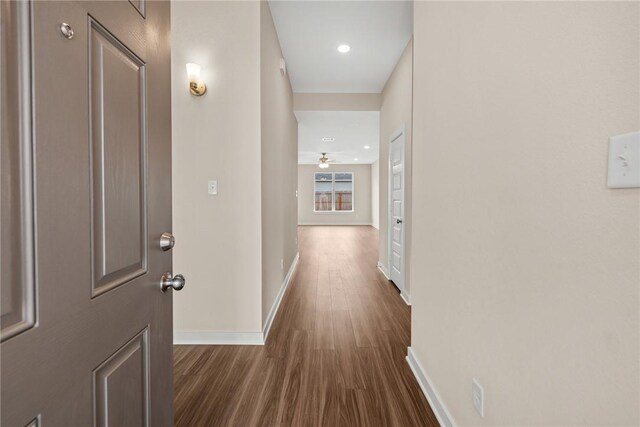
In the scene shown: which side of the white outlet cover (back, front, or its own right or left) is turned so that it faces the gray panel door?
front

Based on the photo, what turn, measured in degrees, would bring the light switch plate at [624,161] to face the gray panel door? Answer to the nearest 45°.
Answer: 0° — it already faces it

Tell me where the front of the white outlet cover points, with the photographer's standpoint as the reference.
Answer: facing the viewer and to the left of the viewer

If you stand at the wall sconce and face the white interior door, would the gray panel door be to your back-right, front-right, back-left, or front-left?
back-right

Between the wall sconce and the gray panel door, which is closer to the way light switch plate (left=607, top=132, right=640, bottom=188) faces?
the gray panel door

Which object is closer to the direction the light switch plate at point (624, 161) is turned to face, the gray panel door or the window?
the gray panel door

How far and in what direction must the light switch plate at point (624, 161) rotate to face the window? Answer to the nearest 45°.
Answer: approximately 90° to its right

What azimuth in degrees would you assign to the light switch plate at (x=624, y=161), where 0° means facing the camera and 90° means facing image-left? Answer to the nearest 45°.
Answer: approximately 45°

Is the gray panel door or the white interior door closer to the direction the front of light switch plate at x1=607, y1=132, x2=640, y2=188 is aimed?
the gray panel door

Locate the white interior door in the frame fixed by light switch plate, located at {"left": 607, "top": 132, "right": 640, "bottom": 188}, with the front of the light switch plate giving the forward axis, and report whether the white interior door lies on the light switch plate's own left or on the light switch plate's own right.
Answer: on the light switch plate's own right

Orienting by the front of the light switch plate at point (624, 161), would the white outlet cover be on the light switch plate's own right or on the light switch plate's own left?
on the light switch plate's own right
